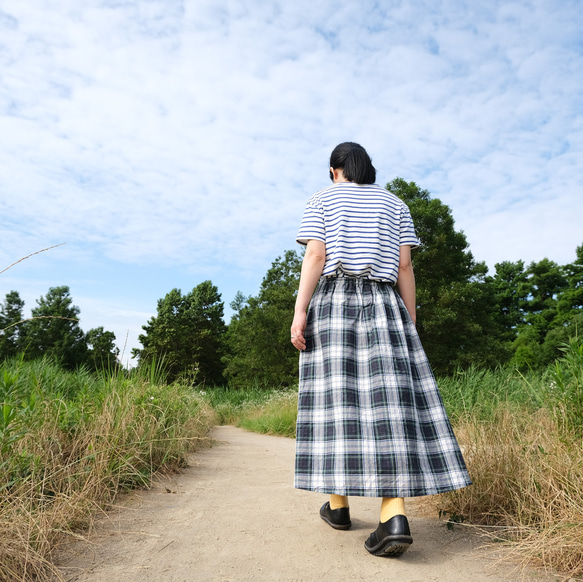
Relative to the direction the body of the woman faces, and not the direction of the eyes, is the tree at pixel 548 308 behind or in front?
in front

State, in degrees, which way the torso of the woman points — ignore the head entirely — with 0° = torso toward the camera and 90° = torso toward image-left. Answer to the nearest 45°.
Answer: approximately 180°

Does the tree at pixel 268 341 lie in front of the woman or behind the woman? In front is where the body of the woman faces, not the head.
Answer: in front

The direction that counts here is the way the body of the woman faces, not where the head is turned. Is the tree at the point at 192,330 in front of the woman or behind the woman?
in front
